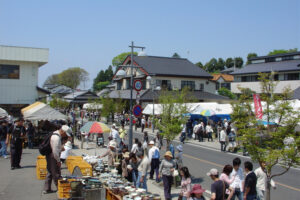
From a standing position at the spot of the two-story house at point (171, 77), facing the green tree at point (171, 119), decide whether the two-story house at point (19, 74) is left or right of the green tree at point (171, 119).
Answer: right

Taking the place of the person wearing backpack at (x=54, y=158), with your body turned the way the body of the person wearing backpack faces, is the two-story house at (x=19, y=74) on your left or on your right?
on your left

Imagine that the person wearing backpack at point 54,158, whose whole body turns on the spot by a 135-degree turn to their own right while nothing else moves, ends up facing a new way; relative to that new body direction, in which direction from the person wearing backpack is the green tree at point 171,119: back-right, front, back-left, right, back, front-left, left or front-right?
back

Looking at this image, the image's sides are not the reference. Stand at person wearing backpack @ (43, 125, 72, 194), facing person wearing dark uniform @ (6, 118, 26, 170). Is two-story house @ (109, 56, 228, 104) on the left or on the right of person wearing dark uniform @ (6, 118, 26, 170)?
right

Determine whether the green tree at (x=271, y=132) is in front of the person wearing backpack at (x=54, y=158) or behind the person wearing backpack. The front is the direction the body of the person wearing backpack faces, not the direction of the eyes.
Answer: in front

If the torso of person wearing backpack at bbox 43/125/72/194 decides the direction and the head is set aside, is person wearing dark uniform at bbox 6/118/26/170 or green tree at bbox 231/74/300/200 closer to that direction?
the green tree

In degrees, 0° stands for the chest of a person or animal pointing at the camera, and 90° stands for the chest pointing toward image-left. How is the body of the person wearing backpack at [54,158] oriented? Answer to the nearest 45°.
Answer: approximately 270°

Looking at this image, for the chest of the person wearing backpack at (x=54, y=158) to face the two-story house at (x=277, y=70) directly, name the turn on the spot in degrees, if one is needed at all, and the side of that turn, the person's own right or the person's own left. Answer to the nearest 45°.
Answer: approximately 45° to the person's own left

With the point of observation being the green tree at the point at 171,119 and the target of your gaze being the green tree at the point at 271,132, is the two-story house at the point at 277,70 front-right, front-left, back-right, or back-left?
back-left

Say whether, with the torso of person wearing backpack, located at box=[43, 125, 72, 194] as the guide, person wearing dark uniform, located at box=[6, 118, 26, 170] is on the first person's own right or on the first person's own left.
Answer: on the first person's own left

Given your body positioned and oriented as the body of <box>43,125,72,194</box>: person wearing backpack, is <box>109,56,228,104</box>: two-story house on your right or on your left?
on your left

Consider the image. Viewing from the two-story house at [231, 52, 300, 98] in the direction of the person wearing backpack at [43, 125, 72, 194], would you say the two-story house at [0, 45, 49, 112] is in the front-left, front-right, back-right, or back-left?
front-right

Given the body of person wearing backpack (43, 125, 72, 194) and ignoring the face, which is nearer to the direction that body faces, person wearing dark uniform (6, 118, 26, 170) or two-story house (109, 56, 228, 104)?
the two-story house
